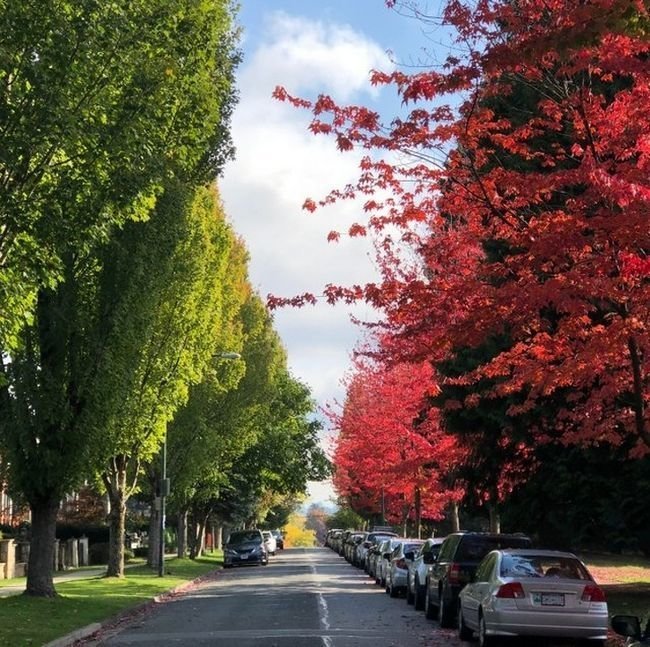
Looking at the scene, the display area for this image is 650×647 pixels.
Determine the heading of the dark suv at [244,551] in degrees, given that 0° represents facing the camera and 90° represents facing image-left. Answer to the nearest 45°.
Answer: approximately 0°

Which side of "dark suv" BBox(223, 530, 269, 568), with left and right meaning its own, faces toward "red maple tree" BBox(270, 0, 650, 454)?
front

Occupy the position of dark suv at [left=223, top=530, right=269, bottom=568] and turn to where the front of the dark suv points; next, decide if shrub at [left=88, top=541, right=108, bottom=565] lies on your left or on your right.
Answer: on your right

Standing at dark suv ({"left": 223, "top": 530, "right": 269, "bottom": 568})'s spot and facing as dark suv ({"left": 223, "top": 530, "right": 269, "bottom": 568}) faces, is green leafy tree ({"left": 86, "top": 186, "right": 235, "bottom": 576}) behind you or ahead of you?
ahead

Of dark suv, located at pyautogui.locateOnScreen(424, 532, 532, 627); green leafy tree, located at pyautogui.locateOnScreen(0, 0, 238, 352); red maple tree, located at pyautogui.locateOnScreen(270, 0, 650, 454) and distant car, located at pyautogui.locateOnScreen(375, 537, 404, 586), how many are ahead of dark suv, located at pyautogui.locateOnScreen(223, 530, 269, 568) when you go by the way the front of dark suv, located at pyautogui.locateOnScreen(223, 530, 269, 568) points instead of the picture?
4

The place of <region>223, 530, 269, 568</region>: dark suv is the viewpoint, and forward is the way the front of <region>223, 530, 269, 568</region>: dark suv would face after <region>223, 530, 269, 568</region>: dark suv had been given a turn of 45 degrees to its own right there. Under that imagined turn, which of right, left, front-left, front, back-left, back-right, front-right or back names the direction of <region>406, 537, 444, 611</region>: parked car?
front-left

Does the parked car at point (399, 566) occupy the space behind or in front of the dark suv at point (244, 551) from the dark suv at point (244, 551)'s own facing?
in front

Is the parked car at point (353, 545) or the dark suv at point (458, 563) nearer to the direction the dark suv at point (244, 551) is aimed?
the dark suv

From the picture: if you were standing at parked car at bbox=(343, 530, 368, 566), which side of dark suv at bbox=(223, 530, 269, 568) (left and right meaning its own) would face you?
left

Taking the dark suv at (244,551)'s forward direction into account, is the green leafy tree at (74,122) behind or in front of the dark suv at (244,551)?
in front

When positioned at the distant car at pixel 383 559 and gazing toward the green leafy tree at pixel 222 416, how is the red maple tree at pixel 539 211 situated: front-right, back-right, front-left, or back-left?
back-left

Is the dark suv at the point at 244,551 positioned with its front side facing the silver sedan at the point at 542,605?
yes
